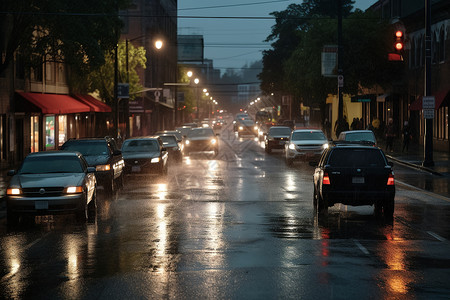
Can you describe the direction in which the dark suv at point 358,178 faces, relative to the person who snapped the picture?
facing away from the viewer

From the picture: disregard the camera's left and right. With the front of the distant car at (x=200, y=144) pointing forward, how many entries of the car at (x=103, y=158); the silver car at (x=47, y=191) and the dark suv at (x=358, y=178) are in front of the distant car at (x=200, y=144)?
3

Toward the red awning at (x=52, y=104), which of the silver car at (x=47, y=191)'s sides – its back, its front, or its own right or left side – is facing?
back

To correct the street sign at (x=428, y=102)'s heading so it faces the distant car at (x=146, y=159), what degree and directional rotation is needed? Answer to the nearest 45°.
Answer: approximately 45° to its right

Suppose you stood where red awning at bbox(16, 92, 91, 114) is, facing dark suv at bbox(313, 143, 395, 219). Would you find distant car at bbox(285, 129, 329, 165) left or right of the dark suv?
left

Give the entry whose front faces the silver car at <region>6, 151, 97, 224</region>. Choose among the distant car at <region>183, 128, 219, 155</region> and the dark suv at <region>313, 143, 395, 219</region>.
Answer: the distant car

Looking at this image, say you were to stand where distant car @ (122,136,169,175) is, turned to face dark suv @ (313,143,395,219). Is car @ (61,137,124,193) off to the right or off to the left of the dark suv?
right

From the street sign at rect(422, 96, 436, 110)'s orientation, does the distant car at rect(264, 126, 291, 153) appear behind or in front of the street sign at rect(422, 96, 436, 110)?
behind
